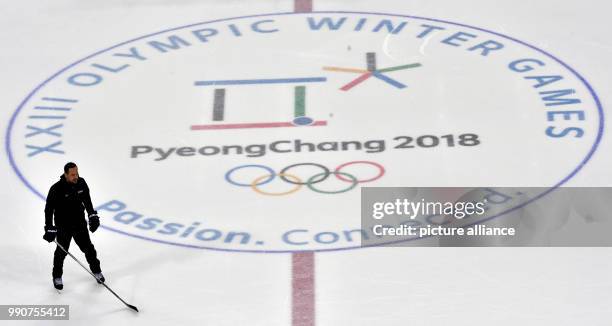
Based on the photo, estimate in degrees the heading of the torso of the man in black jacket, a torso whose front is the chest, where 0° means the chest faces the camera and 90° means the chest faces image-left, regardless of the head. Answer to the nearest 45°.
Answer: approximately 315°
